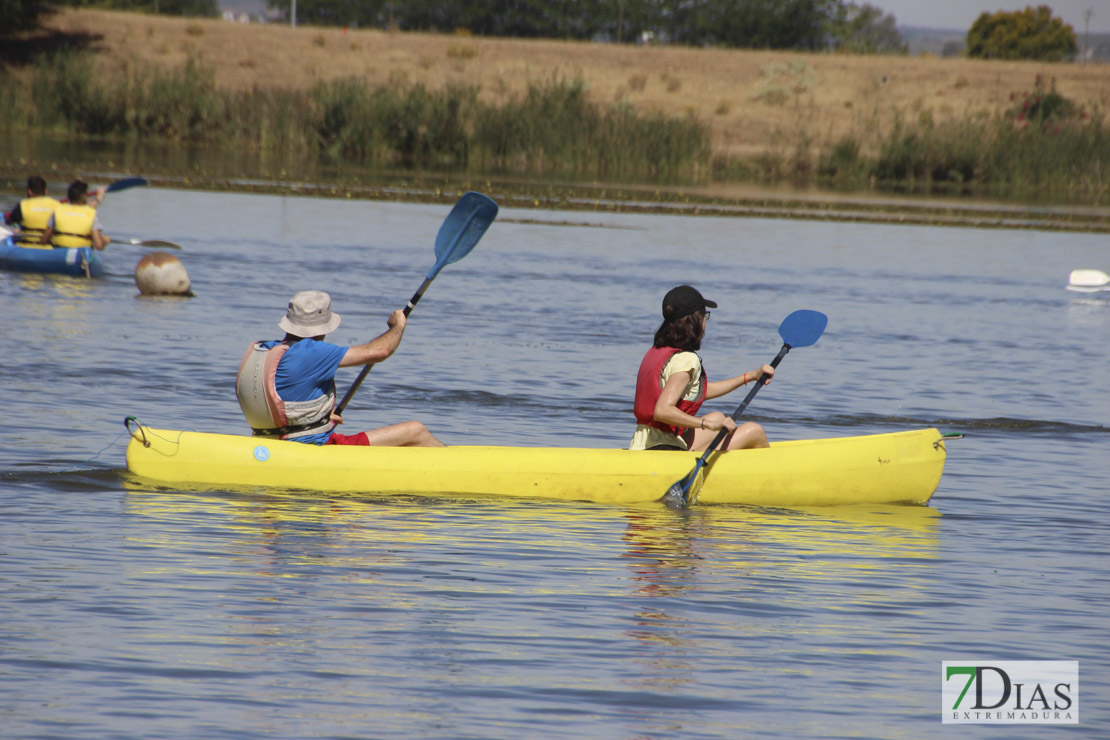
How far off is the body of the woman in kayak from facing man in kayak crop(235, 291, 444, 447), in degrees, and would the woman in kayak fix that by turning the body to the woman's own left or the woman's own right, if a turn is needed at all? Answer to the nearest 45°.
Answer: approximately 180°

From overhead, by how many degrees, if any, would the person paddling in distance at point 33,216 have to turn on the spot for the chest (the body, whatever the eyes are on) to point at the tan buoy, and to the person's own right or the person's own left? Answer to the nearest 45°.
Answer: approximately 180°

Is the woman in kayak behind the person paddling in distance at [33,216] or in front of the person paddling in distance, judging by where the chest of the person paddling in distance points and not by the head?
behind

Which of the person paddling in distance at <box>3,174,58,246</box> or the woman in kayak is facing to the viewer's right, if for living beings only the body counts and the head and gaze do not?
the woman in kayak

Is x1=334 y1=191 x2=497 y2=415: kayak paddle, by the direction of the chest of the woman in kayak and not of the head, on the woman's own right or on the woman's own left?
on the woman's own left

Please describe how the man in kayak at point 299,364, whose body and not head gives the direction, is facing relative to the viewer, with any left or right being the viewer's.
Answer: facing away from the viewer and to the right of the viewer

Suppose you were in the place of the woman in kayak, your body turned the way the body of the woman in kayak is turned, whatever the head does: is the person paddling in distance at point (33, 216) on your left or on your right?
on your left

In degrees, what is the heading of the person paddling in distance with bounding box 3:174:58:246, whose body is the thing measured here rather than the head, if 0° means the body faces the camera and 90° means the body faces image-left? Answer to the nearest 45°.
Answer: approximately 135°

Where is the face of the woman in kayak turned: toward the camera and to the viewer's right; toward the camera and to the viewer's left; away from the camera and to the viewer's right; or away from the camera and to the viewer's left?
away from the camera and to the viewer's right

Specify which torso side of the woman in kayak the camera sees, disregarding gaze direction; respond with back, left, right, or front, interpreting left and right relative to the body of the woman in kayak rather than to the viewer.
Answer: right

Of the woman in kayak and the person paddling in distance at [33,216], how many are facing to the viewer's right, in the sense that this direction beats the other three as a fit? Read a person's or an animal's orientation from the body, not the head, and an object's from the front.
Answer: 1
